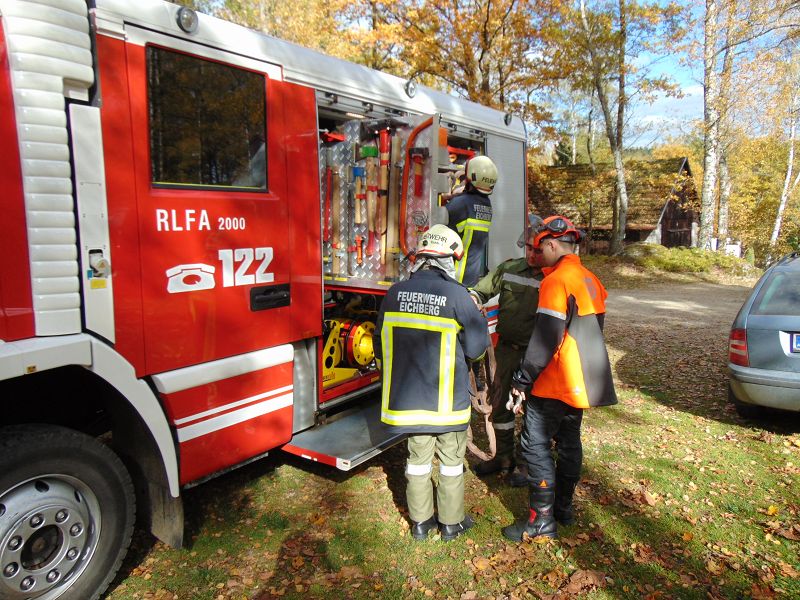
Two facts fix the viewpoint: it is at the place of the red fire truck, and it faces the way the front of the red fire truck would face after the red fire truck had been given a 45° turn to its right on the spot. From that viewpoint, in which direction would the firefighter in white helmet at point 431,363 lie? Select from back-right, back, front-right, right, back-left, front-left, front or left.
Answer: back

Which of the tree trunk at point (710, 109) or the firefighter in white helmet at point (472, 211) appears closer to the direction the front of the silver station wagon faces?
the tree trunk

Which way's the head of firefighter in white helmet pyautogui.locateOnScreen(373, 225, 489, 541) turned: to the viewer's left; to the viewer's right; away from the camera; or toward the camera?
away from the camera

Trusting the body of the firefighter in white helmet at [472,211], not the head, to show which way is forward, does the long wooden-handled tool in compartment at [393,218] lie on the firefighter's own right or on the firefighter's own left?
on the firefighter's own left

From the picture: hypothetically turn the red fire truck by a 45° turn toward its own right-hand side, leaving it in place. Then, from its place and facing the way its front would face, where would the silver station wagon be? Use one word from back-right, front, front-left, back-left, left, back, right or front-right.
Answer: back

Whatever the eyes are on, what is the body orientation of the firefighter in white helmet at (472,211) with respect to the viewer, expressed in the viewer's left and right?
facing away from the viewer and to the left of the viewer

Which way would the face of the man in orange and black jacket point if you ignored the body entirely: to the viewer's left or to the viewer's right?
to the viewer's left

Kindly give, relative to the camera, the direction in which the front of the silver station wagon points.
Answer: facing away from the viewer

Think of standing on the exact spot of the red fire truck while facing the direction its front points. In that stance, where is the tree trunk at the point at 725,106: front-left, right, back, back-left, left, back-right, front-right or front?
back

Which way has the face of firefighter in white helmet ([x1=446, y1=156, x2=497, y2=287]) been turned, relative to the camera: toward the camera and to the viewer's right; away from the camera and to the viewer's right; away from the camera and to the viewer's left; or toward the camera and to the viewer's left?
away from the camera and to the viewer's left

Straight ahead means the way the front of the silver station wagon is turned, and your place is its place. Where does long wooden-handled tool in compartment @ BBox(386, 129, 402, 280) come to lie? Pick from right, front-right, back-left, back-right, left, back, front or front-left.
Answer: back-left

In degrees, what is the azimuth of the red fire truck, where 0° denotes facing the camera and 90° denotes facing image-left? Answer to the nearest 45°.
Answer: approximately 45°
